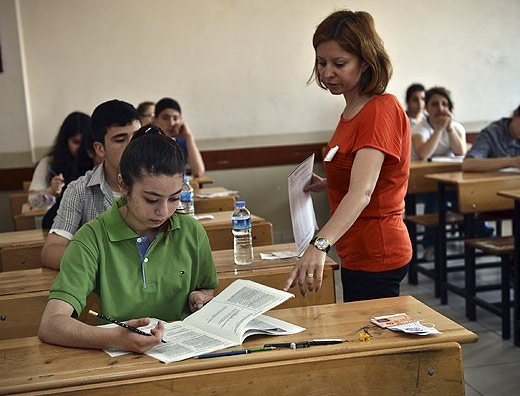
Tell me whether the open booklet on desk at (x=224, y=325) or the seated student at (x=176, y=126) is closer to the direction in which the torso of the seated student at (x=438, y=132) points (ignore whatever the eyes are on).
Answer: the open booklet on desk

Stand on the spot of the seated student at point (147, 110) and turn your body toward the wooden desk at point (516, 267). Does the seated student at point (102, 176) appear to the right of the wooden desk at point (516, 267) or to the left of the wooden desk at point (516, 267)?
right

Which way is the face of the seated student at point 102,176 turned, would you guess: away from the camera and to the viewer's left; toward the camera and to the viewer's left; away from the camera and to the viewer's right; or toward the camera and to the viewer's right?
toward the camera and to the viewer's right

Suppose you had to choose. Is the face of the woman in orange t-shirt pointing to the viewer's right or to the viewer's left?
to the viewer's left

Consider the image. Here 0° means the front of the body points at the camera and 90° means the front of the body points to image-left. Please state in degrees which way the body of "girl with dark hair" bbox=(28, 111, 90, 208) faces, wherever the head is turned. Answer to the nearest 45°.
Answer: approximately 315°

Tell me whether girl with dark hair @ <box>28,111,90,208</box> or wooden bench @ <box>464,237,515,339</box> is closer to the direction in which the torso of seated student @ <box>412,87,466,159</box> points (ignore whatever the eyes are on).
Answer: the wooden bench
